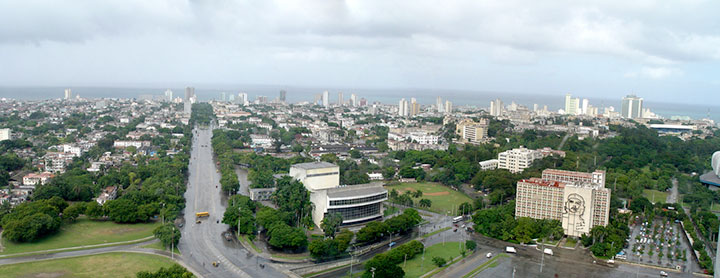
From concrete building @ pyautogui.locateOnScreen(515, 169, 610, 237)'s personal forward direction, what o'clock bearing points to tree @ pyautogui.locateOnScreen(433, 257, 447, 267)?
The tree is roughly at 1 o'clock from the concrete building.

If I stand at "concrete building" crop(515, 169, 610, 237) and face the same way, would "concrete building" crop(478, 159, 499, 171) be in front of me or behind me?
behind

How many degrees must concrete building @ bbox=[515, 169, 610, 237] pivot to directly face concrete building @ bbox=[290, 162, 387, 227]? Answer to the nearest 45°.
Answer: approximately 90° to its right

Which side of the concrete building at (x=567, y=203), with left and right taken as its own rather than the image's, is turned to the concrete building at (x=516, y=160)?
back

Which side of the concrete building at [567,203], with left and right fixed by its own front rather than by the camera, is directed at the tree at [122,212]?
right

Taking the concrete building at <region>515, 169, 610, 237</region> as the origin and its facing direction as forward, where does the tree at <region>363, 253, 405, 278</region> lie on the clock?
The tree is roughly at 1 o'clock from the concrete building.

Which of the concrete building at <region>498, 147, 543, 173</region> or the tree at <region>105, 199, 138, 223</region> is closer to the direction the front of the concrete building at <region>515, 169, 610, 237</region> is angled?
the tree

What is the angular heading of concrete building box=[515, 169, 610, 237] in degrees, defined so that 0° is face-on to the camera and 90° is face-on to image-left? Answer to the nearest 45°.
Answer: approximately 0°

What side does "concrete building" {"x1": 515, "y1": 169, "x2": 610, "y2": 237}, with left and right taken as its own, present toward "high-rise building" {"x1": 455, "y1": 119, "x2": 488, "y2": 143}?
back

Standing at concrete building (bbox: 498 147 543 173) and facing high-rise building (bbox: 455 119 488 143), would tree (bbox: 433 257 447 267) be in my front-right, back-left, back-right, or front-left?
back-left

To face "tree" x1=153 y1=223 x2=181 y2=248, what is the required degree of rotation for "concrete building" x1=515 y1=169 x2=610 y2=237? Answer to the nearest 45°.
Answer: approximately 45° to its right
